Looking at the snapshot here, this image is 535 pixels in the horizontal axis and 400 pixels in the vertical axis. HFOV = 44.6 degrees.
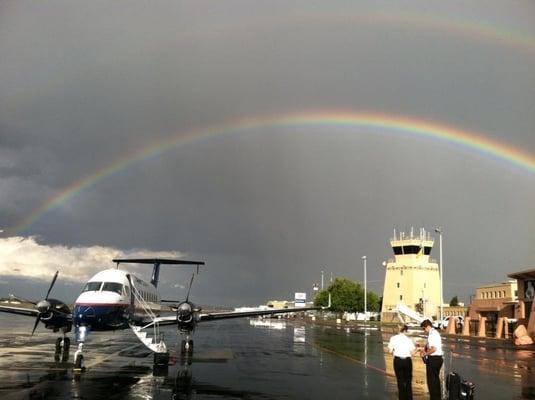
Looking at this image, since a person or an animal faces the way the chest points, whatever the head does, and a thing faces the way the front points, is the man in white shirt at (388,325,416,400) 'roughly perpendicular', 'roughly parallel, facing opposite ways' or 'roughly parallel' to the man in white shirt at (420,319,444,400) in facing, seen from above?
roughly perpendicular

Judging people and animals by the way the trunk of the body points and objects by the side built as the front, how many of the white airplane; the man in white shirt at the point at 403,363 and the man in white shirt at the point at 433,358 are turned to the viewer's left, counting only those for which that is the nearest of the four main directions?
1

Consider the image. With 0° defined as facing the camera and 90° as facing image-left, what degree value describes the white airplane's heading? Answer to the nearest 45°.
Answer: approximately 0°

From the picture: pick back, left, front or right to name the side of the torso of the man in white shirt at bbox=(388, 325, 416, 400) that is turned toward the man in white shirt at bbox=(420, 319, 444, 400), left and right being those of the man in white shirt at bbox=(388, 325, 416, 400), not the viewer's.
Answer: right

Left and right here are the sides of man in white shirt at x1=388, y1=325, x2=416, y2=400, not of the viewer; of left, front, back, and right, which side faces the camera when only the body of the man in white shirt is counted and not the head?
back

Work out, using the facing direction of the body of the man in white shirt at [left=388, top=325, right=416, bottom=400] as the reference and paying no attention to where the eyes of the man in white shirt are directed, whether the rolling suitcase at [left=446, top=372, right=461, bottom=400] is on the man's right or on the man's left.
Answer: on the man's right

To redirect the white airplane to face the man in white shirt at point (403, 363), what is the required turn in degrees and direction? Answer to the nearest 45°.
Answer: approximately 45° to its left

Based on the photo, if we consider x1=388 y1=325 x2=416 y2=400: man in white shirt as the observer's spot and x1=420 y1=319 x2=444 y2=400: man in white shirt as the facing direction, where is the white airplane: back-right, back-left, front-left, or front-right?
back-left

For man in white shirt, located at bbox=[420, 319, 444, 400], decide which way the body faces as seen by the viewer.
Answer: to the viewer's left

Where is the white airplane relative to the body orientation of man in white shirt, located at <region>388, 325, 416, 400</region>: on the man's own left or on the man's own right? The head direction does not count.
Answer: on the man's own left

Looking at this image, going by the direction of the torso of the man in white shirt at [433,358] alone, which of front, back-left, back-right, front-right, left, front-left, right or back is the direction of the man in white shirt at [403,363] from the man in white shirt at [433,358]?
front

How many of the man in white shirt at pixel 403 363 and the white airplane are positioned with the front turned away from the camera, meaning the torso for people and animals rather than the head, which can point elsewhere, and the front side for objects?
1

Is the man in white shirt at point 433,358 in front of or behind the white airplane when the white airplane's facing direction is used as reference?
in front

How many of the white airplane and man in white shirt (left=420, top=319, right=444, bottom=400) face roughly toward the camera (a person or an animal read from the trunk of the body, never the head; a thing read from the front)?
1
